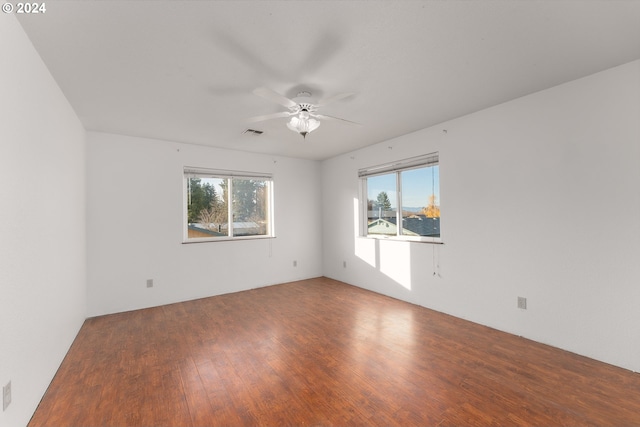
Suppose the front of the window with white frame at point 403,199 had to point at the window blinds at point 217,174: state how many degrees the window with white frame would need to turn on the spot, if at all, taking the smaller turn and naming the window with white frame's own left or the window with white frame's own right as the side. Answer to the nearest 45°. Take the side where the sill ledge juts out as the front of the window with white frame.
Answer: approximately 45° to the window with white frame's own right

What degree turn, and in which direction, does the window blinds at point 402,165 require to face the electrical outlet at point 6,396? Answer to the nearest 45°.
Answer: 0° — it already faces it

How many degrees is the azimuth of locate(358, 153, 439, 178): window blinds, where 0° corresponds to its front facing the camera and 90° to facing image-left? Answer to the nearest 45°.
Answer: approximately 45°

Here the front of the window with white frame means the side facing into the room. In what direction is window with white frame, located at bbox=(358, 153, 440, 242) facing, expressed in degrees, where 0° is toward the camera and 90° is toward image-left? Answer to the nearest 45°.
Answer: approximately 45°

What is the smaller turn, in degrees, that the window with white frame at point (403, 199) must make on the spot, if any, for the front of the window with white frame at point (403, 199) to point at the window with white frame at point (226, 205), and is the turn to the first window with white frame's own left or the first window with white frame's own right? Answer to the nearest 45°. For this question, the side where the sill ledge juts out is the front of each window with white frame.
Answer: approximately 45° to the first window with white frame's own right

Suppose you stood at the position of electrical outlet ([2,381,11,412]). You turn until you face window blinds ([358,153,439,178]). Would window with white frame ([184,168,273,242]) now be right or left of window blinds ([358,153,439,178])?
left
